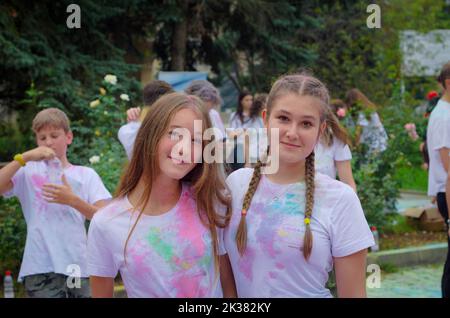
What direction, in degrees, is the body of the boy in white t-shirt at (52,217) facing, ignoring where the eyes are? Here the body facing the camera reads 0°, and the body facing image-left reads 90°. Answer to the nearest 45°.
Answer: approximately 0°
